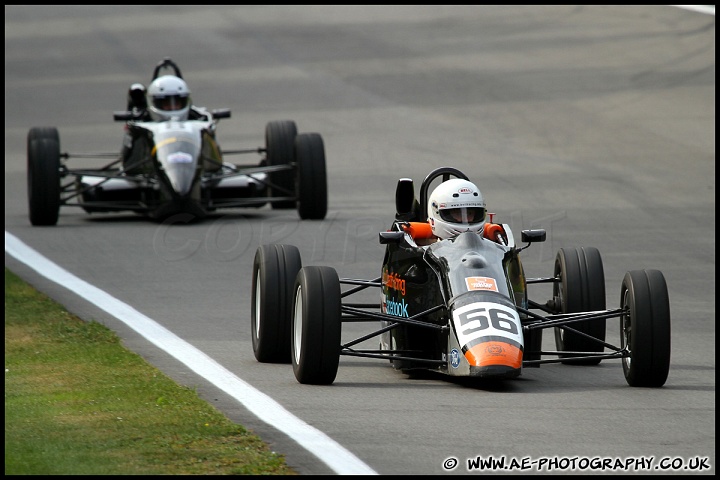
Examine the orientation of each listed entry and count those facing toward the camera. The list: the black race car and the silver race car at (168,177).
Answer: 2

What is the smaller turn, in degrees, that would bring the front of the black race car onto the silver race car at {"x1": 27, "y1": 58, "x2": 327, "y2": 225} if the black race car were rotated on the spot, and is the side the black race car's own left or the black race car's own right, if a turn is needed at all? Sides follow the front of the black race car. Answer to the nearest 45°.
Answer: approximately 135° to the black race car's own right

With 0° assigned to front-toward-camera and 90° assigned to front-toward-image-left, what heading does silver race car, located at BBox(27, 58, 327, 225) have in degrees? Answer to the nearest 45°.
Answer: approximately 0°

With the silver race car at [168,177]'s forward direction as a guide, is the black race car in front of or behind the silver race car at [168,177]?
in front

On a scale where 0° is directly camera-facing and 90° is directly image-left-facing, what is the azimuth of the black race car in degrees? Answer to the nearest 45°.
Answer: approximately 0°
